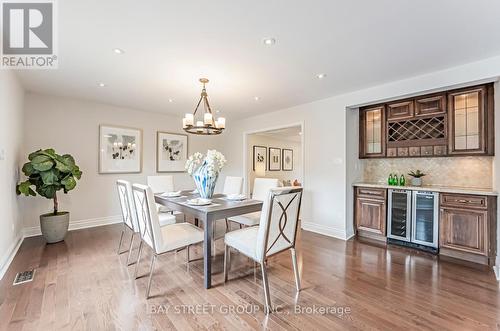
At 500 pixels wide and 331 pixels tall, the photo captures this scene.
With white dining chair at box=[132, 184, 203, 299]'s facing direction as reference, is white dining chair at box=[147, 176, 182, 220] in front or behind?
in front

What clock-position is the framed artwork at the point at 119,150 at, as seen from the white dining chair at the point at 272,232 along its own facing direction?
The framed artwork is roughly at 12 o'clock from the white dining chair.

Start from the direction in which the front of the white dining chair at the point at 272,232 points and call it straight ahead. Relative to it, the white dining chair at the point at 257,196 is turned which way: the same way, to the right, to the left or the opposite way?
to the left

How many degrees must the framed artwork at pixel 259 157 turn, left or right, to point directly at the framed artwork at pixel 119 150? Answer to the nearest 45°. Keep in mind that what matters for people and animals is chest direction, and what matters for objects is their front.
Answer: approximately 90° to its right

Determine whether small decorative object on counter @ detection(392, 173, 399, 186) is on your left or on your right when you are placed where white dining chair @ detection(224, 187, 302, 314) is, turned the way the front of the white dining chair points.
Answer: on your right

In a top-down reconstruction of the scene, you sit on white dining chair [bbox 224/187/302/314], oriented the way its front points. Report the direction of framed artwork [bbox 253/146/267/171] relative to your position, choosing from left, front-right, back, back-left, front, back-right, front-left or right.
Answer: front-right

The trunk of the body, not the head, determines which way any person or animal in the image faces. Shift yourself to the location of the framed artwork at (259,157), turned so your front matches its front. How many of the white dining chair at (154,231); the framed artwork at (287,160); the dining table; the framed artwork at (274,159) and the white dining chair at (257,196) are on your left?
2

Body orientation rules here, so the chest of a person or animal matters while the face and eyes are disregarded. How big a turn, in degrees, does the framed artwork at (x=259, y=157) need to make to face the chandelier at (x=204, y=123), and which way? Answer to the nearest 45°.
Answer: approximately 45° to its right

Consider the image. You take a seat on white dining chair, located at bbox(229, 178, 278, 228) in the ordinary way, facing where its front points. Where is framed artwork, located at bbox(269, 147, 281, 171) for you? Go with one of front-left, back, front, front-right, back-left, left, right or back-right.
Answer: back-right

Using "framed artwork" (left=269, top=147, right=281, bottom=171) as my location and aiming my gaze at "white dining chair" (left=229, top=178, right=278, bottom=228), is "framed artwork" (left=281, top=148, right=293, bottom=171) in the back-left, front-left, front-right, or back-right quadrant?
back-left

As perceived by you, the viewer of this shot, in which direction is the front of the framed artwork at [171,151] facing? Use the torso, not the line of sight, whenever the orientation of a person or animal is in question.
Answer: facing the viewer and to the right of the viewer

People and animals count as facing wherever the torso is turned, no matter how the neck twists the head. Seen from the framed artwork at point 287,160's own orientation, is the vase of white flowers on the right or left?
on its right

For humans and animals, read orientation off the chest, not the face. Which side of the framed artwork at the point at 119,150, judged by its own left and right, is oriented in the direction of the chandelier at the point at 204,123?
front

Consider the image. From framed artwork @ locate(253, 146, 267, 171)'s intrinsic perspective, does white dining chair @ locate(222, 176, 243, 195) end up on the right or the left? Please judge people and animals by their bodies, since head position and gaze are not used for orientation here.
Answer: on its right

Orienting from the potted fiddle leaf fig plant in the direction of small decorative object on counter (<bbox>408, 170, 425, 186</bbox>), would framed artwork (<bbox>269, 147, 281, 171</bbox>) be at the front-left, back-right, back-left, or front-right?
front-left

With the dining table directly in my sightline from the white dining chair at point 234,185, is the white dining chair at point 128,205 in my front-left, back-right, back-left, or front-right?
front-right

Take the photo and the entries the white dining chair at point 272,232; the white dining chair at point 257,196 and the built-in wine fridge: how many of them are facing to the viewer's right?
0
